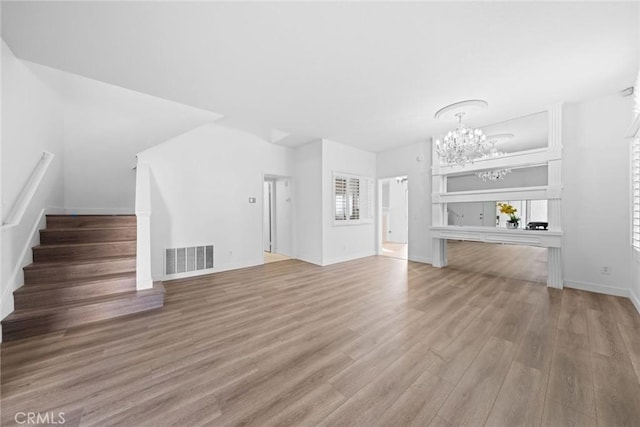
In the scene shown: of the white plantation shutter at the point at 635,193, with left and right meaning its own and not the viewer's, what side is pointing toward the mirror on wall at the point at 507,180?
front

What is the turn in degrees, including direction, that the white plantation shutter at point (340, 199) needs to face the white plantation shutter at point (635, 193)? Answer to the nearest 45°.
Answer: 0° — it already faces it

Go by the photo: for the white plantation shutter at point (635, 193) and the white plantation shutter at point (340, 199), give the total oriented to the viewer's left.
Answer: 1

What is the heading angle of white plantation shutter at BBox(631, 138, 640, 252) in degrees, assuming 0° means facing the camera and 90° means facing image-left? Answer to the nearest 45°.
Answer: approximately 90°

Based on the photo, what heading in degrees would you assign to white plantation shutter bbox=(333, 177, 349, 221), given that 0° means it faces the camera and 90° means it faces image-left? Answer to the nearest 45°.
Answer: approximately 315°

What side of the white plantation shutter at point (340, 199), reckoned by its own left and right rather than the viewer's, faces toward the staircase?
right

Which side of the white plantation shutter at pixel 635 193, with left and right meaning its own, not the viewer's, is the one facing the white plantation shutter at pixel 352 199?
front

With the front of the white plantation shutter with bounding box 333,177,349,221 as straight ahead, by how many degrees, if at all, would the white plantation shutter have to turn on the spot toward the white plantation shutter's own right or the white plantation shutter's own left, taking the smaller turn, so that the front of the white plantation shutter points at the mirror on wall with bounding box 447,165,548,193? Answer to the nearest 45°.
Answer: approximately 45° to the white plantation shutter's own left

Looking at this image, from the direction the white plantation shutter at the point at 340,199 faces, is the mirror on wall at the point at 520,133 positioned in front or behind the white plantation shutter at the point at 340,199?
in front

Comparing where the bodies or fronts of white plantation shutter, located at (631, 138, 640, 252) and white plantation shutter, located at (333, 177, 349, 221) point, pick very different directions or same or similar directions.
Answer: very different directions
